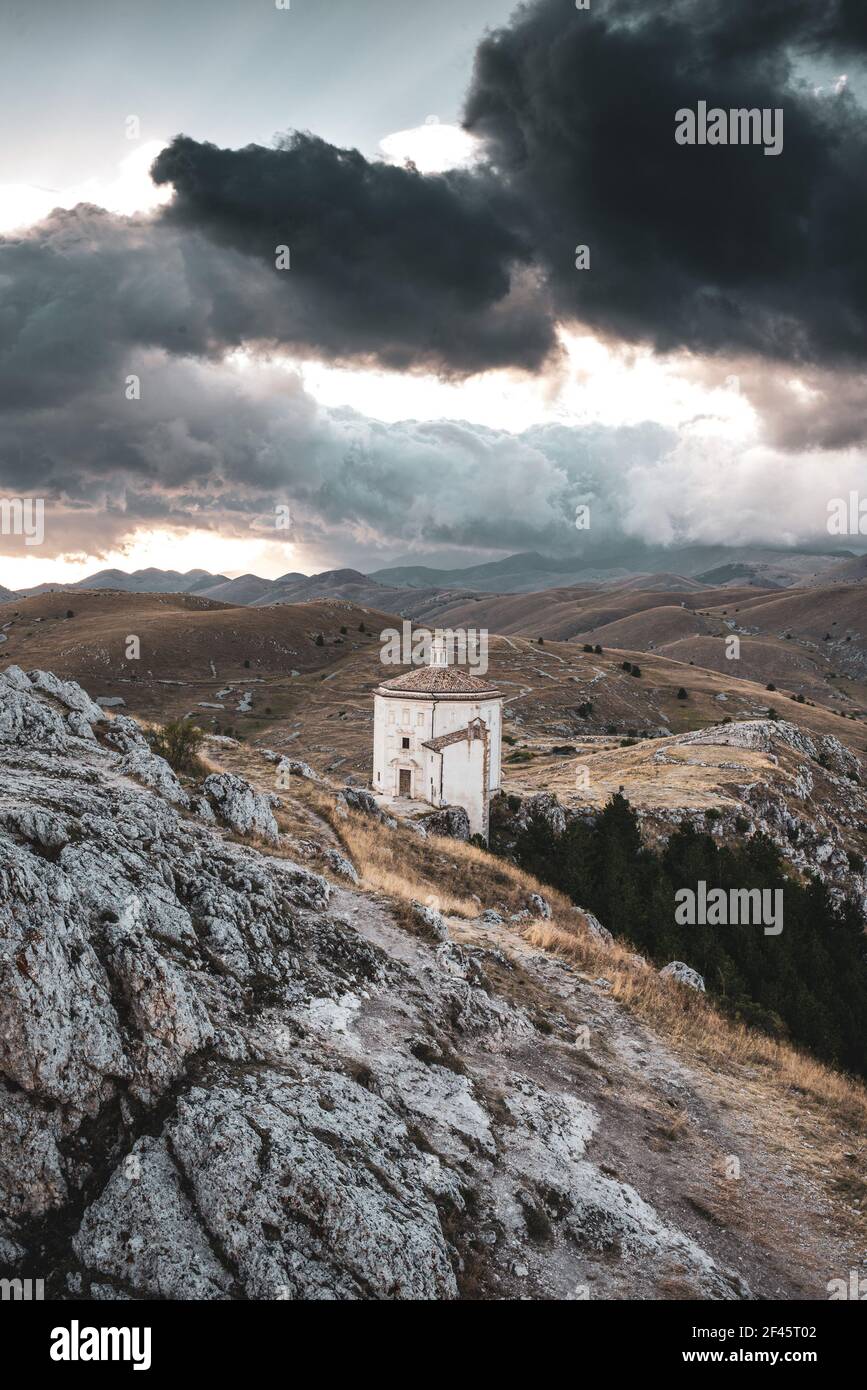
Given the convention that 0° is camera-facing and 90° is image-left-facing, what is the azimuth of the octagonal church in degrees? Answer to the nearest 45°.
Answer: approximately 45°

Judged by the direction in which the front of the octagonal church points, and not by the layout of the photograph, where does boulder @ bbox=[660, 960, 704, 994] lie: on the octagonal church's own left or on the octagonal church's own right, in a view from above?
on the octagonal church's own left

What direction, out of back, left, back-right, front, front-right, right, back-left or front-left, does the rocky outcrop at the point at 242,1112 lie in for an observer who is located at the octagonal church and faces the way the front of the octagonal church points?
front-left
